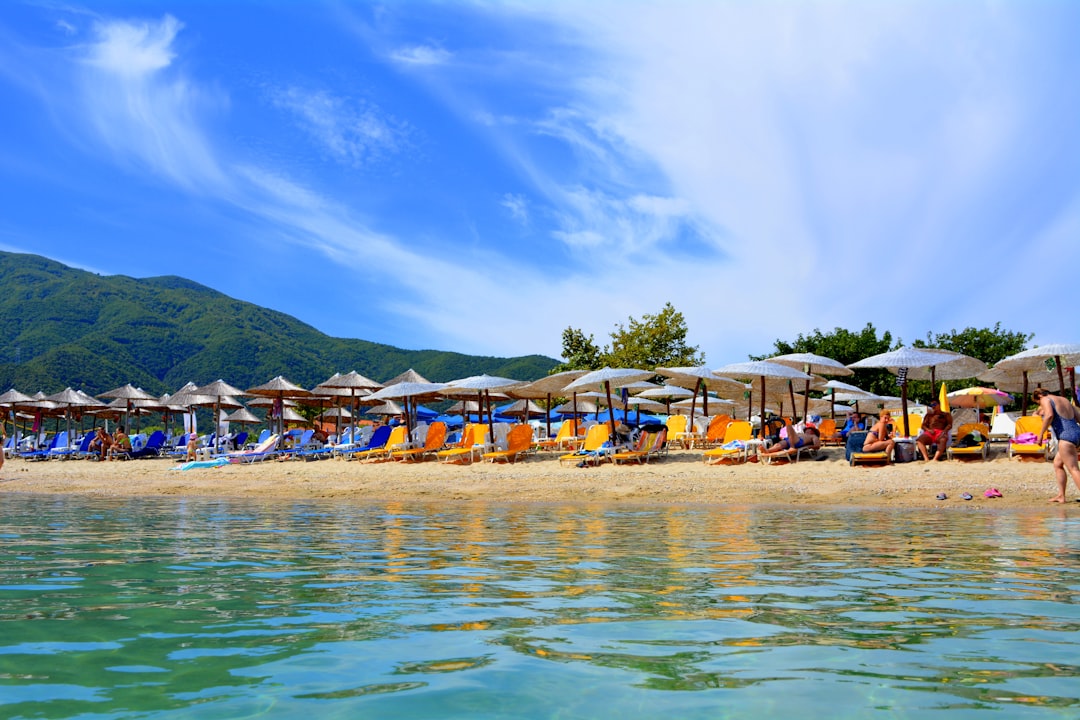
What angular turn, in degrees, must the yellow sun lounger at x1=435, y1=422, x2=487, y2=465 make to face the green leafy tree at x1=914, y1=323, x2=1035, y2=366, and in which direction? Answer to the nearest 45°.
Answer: approximately 180°

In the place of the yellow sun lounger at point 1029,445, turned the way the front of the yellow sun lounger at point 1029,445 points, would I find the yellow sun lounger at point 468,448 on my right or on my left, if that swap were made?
on my right

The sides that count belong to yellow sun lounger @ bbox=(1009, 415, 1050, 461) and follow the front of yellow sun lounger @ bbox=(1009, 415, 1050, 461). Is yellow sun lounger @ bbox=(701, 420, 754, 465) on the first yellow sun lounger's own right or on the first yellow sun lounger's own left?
on the first yellow sun lounger's own right

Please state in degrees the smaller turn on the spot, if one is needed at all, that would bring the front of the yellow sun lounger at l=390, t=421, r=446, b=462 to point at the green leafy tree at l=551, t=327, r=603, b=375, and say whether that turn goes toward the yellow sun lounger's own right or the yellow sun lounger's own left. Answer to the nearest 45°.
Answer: approximately 135° to the yellow sun lounger's own right

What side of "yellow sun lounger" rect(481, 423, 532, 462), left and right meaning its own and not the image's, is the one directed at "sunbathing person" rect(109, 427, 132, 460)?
right

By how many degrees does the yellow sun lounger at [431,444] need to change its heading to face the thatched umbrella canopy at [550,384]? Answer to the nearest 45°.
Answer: approximately 135° to its left

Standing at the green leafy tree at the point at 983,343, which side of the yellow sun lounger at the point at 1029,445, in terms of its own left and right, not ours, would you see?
back

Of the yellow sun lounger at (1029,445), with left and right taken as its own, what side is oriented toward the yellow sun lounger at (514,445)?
right

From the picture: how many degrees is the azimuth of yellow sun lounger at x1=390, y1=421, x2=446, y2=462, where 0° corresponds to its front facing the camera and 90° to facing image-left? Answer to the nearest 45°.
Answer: approximately 45°

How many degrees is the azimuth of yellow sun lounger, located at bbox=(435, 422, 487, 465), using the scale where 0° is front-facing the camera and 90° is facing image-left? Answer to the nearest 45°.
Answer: approximately 45°

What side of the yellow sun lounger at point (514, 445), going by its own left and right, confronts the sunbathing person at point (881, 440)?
left
